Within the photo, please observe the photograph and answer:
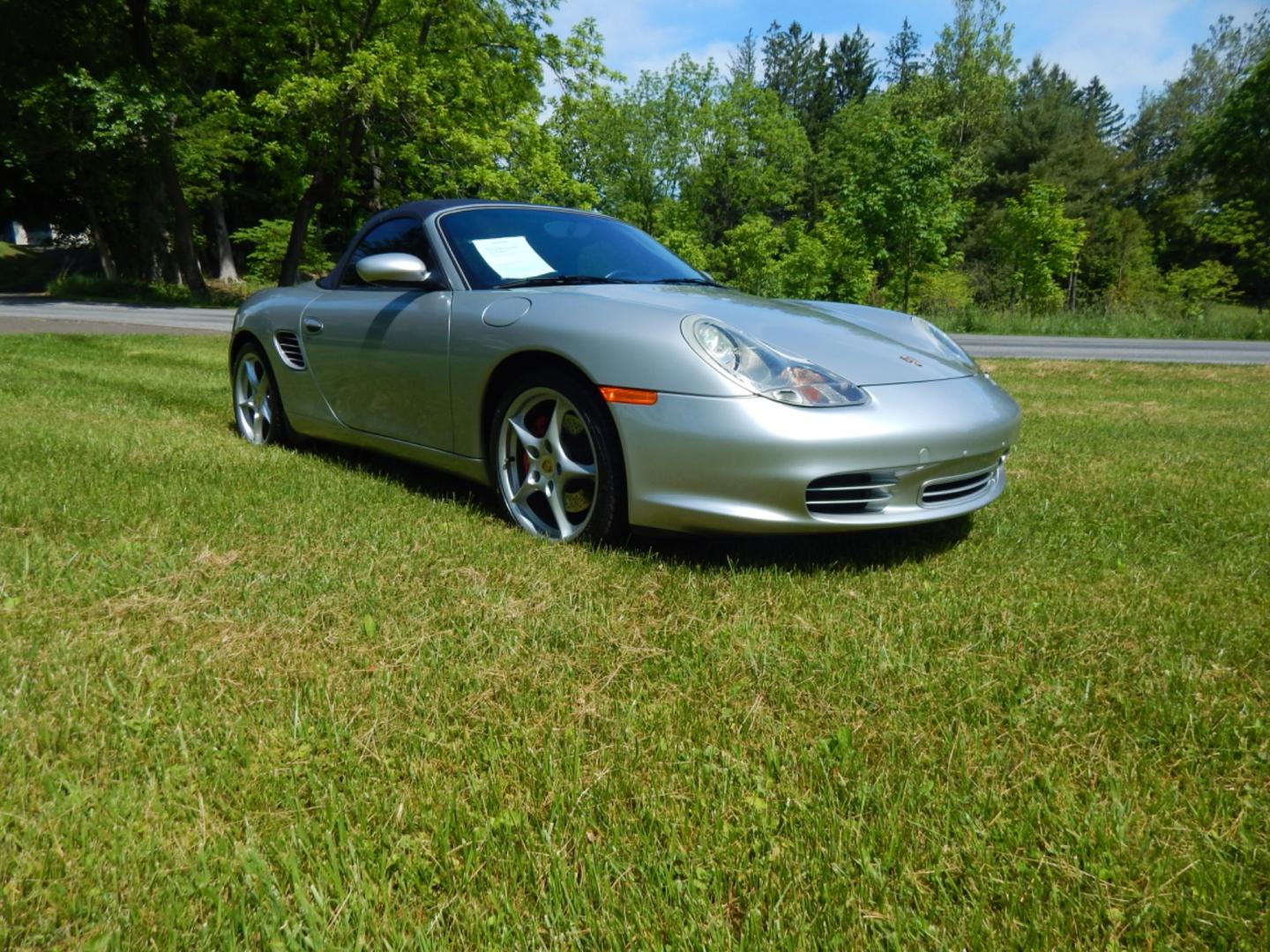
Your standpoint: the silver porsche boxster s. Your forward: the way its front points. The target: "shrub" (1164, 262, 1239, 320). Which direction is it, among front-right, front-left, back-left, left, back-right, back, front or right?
left

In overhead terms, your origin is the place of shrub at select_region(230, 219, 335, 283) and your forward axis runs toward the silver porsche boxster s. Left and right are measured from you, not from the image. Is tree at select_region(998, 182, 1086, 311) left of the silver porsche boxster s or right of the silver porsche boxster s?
left

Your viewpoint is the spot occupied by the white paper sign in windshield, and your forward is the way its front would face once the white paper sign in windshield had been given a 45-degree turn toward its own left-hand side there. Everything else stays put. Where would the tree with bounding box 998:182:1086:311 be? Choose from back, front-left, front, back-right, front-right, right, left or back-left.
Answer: front-left

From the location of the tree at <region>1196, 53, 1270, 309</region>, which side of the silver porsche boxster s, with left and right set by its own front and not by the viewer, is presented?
left

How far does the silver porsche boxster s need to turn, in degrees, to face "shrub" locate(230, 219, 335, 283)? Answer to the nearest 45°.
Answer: approximately 135° to its left

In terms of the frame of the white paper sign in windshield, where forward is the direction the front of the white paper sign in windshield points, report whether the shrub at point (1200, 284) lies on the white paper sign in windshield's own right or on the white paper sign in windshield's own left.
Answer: on the white paper sign in windshield's own left

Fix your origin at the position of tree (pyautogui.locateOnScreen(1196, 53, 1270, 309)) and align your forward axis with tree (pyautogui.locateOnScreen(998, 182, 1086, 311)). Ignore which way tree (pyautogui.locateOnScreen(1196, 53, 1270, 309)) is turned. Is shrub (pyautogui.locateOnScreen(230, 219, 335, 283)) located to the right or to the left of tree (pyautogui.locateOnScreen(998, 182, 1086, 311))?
right

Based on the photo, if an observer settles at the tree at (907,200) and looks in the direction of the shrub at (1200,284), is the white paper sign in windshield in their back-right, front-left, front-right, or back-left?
back-right

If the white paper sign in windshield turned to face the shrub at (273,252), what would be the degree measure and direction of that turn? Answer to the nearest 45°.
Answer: approximately 135° to its left

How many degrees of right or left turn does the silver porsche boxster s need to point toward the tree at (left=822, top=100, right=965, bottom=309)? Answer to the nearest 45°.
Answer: approximately 135° to its left
